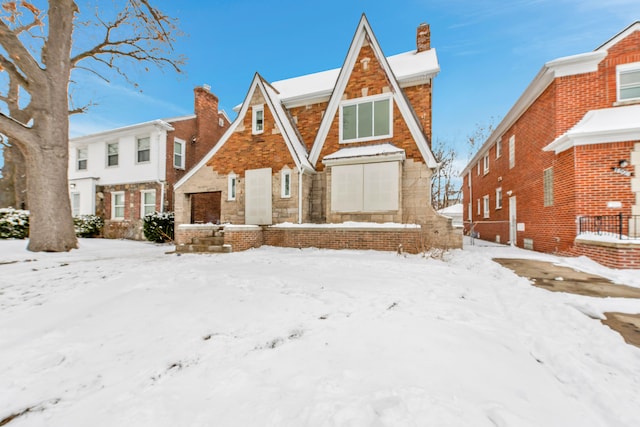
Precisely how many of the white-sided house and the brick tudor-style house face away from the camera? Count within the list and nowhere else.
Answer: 0

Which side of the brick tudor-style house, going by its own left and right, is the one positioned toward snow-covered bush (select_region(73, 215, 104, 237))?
right

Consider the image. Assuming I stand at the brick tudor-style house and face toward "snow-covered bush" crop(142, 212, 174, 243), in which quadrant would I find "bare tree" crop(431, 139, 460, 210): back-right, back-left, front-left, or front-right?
back-right

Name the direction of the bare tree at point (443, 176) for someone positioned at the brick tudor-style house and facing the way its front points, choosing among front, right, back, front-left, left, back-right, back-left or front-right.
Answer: back-left

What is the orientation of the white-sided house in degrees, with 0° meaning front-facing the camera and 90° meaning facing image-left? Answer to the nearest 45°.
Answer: approximately 45°

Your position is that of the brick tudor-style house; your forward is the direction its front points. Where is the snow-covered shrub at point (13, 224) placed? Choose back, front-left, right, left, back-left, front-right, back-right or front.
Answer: right

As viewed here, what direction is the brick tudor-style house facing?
toward the camera
